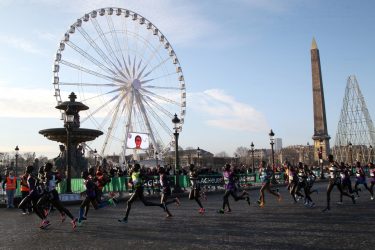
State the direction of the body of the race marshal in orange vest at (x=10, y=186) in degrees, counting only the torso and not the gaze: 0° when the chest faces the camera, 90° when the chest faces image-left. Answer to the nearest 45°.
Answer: approximately 0°

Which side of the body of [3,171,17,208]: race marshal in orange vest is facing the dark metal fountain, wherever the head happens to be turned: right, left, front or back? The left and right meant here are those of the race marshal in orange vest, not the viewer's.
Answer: back
